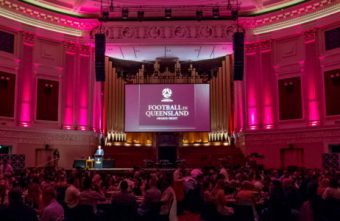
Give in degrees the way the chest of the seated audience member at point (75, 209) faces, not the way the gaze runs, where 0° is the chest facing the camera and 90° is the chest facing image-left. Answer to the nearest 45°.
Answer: approximately 180°

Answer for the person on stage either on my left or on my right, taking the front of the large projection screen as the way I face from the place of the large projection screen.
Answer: on my right

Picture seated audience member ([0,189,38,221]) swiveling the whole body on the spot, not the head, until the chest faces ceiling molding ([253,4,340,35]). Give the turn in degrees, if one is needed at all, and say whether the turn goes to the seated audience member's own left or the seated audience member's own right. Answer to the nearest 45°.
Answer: approximately 45° to the seated audience member's own right

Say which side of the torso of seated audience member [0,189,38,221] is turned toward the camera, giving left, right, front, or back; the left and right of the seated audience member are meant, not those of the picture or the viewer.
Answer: back

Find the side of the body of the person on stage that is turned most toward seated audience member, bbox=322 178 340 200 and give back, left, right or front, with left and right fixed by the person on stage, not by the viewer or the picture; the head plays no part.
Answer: front

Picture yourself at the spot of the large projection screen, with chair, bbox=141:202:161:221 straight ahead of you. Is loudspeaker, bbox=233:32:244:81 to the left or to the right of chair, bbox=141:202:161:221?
left

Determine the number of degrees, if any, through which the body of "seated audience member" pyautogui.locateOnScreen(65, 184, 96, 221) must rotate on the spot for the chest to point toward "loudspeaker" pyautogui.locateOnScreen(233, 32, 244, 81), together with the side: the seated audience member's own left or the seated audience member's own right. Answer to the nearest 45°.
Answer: approximately 45° to the seated audience member's own right

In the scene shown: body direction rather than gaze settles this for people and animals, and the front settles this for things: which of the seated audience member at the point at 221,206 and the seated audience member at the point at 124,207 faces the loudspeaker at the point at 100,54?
the seated audience member at the point at 124,207

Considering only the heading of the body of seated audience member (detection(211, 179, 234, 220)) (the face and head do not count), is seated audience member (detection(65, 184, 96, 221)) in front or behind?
behind

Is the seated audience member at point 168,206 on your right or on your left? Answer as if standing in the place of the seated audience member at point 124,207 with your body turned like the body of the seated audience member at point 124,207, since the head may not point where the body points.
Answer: on your right
